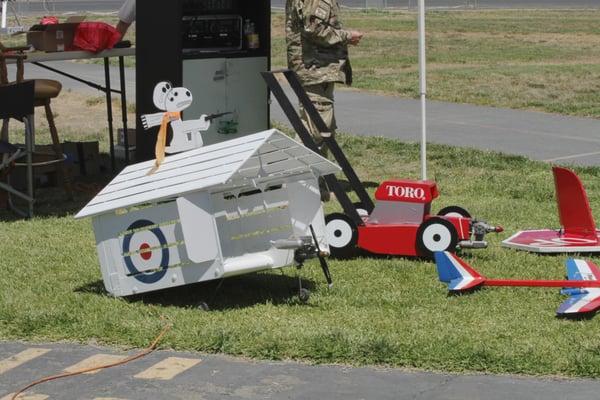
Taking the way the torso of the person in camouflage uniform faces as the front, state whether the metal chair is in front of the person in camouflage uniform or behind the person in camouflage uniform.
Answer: behind

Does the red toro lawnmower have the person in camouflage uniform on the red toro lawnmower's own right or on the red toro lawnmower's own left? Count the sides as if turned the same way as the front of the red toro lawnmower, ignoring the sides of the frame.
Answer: on the red toro lawnmower's own left

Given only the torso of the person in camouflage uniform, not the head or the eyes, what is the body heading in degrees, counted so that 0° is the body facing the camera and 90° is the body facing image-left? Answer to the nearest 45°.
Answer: approximately 270°

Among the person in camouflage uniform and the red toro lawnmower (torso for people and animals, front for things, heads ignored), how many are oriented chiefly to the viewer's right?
2

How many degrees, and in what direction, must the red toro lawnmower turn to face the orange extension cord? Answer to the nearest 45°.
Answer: approximately 135° to its right

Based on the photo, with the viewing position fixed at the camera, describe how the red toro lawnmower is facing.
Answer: facing to the right of the viewer

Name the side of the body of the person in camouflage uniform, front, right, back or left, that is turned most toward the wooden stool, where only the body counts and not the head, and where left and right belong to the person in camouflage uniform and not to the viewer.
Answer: back

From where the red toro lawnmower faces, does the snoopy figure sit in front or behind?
behind

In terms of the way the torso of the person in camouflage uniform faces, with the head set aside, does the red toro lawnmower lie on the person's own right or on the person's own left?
on the person's own right

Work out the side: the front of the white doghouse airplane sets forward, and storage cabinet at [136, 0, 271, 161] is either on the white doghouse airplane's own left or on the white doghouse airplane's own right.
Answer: on the white doghouse airplane's own left
